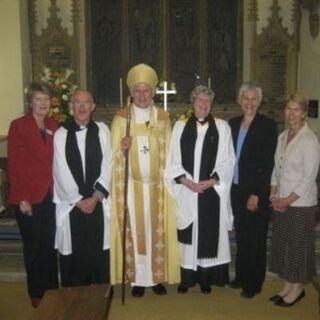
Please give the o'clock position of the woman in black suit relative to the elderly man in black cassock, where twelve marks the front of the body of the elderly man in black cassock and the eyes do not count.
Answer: The woman in black suit is roughly at 9 o'clock from the elderly man in black cassock.

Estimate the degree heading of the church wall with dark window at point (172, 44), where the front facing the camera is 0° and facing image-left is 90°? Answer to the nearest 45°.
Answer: approximately 0°

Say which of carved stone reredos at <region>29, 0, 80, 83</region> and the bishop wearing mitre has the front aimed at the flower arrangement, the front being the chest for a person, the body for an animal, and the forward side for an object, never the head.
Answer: the carved stone reredos

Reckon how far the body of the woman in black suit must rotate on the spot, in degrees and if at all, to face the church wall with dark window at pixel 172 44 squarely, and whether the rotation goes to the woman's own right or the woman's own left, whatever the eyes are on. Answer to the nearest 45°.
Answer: approximately 135° to the woman's own right

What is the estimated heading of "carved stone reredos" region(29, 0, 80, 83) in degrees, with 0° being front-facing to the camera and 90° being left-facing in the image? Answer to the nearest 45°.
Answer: approximately 0°

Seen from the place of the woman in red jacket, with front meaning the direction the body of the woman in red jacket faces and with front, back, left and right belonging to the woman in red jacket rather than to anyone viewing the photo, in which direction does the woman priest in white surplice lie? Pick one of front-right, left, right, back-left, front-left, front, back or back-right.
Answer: front-left

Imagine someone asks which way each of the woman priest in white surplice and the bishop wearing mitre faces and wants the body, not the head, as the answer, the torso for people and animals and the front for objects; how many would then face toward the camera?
2

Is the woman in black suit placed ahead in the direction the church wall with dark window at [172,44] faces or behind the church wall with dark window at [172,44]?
ahead

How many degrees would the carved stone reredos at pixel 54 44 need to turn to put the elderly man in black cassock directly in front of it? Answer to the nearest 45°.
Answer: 0° — it already faces them
